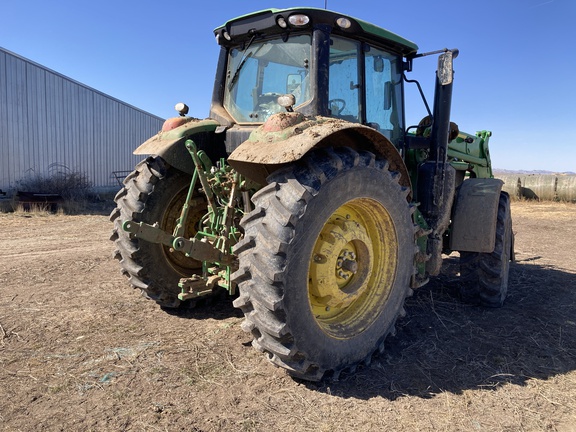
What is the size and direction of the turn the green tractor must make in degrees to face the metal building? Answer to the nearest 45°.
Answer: approximately 90° to its left

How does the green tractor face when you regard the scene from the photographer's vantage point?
facing away from the viewer and to the right of the viewer
